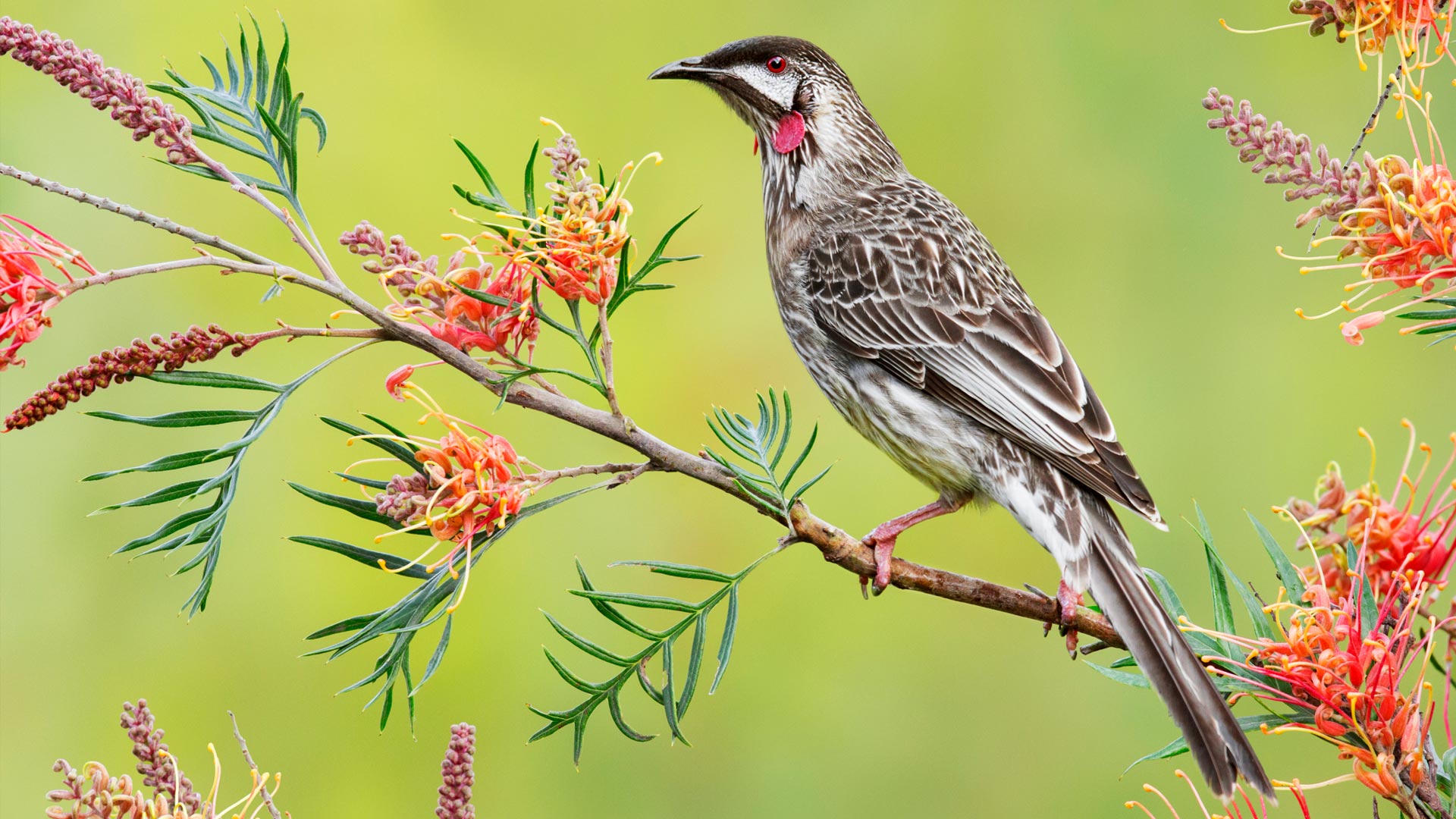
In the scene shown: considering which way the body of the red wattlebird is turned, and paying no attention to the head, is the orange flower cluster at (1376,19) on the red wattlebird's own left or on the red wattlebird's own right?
on the red wattlebird's own left

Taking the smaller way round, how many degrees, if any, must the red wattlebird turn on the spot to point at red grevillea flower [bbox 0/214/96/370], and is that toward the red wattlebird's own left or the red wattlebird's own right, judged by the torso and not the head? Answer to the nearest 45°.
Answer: approximately 45° to the red wattlebird's own left

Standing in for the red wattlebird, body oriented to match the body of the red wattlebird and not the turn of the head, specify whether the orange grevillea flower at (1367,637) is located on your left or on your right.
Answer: on your left

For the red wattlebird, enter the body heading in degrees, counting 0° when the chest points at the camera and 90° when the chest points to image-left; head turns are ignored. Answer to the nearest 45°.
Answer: approximately 90°
